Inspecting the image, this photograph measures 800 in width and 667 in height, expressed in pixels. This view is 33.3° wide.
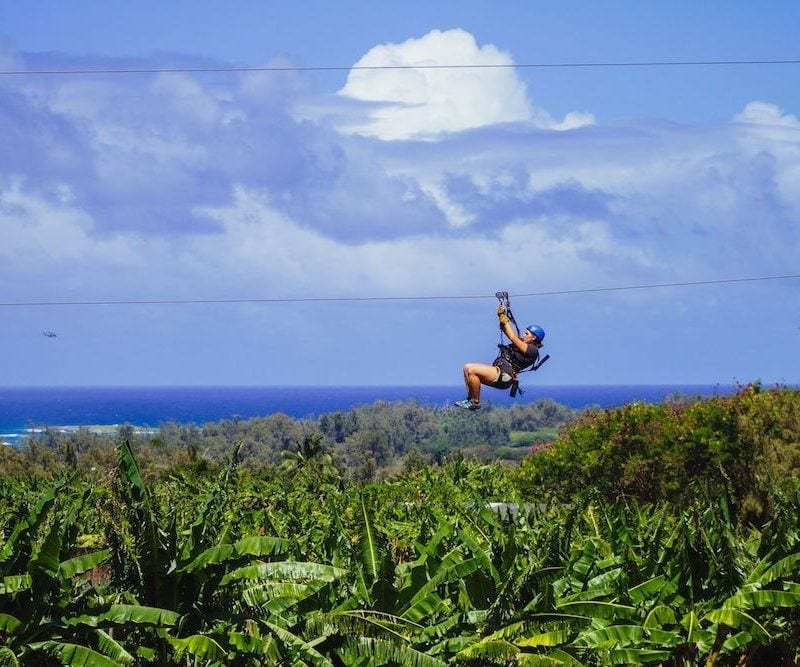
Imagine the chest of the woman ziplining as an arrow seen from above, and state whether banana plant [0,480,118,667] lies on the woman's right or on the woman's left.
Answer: on the woman's left

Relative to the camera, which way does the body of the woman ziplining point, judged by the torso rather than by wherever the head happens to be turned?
to the viewer's left
